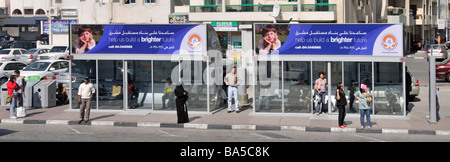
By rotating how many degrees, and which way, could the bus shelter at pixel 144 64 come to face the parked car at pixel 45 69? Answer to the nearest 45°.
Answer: approximately 135° to its right

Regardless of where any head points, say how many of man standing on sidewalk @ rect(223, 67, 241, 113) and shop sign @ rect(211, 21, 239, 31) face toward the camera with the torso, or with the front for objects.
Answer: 2

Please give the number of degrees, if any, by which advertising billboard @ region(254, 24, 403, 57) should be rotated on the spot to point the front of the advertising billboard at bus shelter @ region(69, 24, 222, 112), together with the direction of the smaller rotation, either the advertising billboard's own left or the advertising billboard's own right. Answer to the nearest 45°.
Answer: approximately 90° to the advertising billboard's own right

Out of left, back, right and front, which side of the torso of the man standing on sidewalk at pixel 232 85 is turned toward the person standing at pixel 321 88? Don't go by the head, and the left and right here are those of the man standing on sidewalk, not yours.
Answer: left

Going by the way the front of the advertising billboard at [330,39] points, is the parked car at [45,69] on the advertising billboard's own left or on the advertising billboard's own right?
on the advertising billboard's own right

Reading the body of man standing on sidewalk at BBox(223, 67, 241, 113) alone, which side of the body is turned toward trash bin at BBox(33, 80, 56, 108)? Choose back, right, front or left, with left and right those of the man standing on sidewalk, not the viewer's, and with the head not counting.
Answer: right

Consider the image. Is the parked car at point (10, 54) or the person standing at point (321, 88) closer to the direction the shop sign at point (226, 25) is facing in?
the person standing

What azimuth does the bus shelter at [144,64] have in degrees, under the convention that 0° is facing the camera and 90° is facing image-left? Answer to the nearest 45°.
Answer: approximately 0°

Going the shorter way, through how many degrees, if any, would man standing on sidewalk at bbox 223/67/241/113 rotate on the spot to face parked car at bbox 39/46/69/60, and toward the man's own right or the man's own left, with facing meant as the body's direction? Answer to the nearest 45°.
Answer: approximately 135° to the man's own right

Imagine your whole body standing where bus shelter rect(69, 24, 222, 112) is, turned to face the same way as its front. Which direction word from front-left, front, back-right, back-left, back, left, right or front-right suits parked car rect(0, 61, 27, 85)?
back-right

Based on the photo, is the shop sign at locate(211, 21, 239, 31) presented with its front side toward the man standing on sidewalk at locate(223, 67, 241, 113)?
yes
